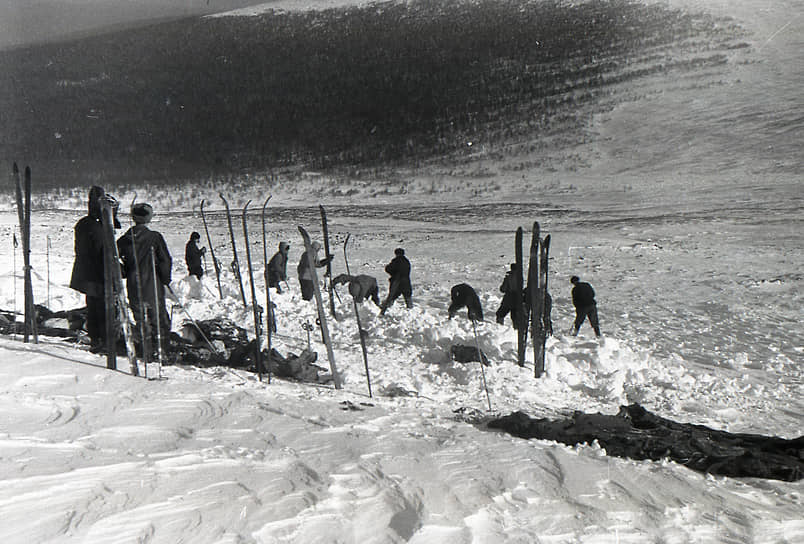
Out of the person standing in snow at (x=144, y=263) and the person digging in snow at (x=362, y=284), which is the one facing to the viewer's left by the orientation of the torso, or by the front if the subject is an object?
the person digging in snow

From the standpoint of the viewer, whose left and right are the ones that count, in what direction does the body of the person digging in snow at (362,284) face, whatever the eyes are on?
facing to the left of the viewer

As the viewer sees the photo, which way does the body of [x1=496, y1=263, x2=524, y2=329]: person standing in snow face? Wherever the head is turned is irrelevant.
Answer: to the viewer's left

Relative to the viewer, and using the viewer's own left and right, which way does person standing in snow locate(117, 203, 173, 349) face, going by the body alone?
facing away from the viewer

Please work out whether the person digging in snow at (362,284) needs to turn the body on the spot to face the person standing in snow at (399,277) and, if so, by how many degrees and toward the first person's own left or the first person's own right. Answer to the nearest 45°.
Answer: approximately 135° to the first person's own right

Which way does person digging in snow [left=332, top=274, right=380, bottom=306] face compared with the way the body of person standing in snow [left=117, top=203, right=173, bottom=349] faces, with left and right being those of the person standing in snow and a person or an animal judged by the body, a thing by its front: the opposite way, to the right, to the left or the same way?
to the left

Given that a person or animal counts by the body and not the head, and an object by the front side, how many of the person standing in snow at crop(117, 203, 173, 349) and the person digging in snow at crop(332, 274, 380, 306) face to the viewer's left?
1

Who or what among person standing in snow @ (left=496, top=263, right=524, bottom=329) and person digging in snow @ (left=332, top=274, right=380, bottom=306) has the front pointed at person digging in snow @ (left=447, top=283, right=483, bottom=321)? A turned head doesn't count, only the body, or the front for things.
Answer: the person standing in snow
